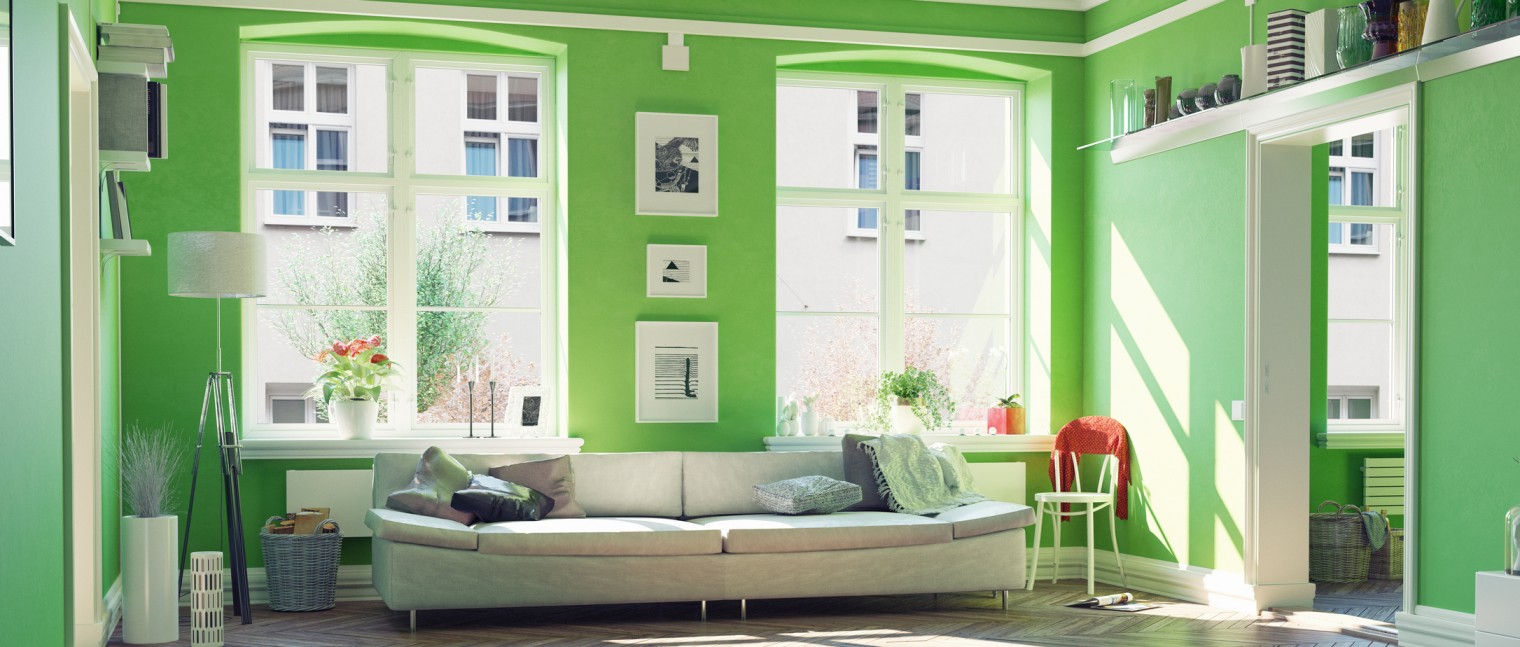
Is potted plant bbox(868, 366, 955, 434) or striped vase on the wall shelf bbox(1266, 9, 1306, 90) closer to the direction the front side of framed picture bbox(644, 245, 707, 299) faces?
the striped vase on the wall shelf

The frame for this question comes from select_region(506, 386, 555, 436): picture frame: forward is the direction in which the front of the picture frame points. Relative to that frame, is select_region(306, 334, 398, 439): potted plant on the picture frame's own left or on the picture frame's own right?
on the picture frame's own right

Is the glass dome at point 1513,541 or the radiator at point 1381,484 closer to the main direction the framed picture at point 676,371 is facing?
the glass dome

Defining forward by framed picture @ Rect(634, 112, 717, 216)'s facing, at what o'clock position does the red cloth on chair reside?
The red cloth on chair is roughly at 9 o'clock from the framed picture.

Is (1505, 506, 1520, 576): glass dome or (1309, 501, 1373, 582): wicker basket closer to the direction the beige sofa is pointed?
the glass dome
